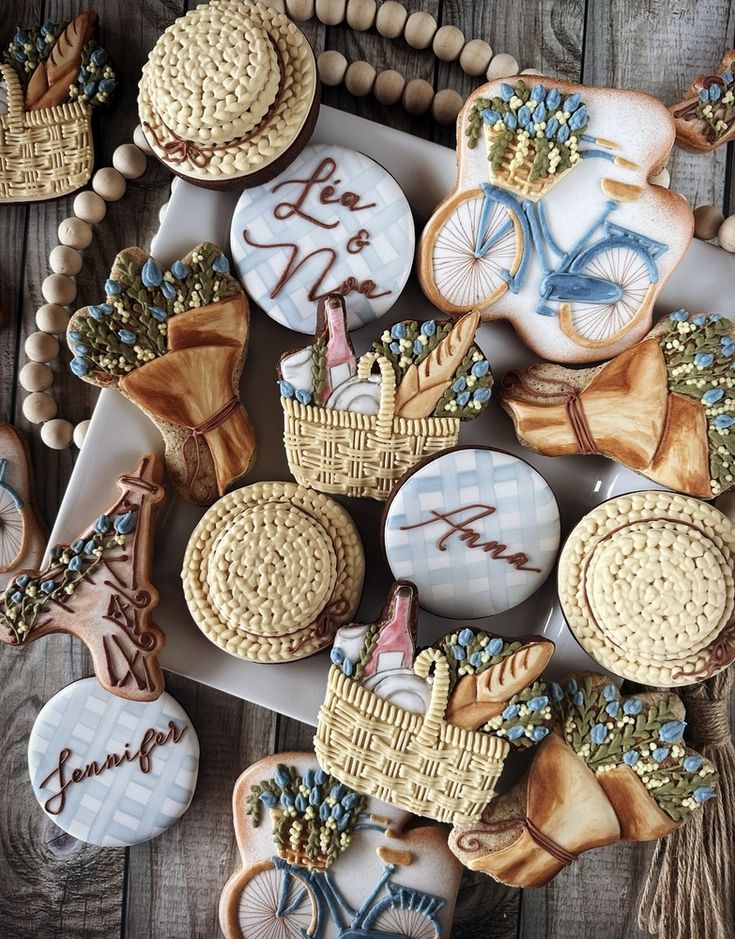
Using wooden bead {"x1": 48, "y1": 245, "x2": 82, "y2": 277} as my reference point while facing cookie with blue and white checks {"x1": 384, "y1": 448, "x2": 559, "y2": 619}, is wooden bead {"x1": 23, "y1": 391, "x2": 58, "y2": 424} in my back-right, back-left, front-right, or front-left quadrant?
front-right
